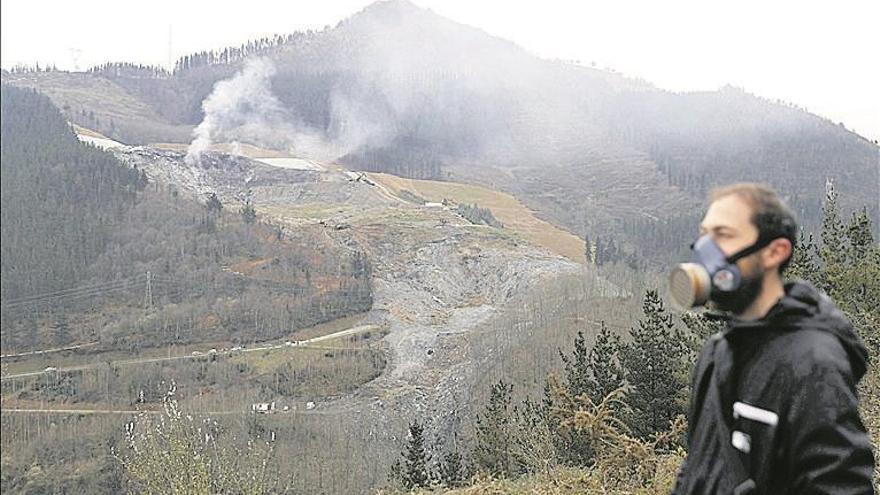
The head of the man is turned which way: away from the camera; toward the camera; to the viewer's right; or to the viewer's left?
to the viewer's left

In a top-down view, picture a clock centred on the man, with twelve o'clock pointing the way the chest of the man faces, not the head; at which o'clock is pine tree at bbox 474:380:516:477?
The pine tree is roughly at 4 o'clock from the man.

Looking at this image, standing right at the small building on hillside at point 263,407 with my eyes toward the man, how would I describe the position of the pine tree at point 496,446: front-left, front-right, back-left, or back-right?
front-left

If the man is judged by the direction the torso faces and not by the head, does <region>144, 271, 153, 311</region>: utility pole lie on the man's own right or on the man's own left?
on the man's own right

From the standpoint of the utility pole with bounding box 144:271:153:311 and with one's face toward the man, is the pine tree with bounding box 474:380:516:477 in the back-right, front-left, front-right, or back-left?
front-left

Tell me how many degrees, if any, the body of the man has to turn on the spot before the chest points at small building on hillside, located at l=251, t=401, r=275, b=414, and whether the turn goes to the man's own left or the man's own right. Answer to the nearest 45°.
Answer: approximately 90° to the man's own right

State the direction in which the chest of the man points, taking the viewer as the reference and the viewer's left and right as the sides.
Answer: facing the viewer and to the left of the viewer

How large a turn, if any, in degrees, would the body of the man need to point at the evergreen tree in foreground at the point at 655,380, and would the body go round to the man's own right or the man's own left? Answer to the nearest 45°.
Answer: approximately 135° to the man's own right
